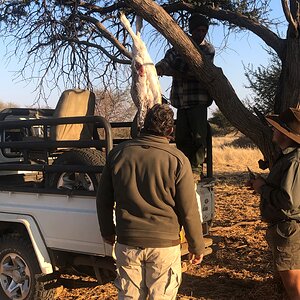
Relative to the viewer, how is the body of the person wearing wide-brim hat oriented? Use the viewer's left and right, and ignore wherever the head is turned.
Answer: facing to the left of the viewer

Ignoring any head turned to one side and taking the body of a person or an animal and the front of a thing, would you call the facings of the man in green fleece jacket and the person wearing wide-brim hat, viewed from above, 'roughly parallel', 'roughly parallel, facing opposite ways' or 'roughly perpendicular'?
roughly perpendicular

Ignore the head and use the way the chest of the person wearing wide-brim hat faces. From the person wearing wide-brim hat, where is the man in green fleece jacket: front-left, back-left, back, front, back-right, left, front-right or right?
front-left

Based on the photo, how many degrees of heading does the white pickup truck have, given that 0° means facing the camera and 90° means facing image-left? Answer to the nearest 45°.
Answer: approximately 135°

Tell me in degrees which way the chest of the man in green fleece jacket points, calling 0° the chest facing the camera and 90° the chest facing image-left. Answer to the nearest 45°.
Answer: approximately 180°

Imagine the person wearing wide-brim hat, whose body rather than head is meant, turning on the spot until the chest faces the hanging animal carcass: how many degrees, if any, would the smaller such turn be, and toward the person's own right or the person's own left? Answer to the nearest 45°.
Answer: approximately 45° to the person's own right

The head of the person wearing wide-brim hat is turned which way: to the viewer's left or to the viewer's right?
to the viewer's left

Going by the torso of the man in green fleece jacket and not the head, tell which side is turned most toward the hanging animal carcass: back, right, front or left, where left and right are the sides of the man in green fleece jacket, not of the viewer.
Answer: front

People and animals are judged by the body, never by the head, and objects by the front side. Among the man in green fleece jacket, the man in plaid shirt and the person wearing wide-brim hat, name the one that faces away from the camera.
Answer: the man in green fleece jacket

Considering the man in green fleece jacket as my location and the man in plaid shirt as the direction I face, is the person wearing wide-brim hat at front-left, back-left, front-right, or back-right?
front-right

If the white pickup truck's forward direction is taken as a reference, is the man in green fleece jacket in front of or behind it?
behind

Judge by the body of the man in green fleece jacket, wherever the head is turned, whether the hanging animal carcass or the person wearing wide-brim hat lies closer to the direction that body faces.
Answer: the hanging animal carcass

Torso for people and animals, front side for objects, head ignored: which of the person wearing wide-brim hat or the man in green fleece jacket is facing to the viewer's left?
the person wearing wide-brim hat
